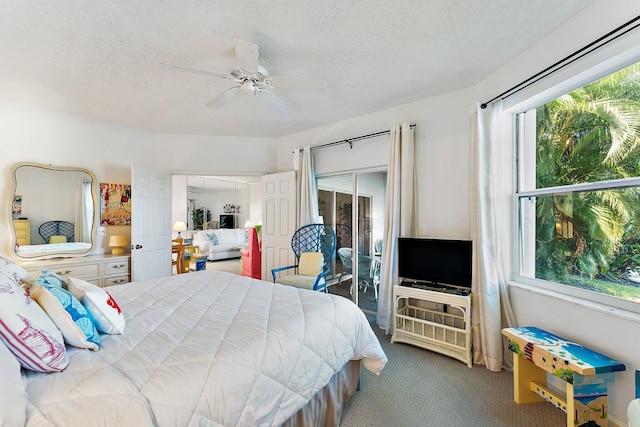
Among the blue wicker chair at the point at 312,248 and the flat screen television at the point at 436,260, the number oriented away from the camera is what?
0

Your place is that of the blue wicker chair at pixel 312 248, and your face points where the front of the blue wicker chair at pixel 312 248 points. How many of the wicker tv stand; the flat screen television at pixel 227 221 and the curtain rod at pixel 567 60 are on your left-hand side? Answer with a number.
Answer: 2

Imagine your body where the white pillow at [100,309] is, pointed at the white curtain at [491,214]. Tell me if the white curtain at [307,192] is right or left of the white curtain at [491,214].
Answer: left

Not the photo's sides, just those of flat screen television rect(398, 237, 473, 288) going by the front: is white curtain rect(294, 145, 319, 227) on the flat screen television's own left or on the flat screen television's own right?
on the flat screen television's own right

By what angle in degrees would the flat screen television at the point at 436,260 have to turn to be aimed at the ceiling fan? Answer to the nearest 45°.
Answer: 0° — it already faces it

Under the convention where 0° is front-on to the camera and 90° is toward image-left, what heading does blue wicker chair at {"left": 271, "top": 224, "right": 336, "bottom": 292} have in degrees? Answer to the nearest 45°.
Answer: approximately 45°

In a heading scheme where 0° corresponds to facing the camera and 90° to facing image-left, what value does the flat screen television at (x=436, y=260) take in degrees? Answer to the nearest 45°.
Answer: approximately 45°

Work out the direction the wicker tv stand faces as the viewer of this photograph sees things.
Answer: facing the viewer and to the left of the viewer

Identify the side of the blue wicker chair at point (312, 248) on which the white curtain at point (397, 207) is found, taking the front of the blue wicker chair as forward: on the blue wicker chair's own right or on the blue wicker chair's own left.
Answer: on the blue wicker chair's own left

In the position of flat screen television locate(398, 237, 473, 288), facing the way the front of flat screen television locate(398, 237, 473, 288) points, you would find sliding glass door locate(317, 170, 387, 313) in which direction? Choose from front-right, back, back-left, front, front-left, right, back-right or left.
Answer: right

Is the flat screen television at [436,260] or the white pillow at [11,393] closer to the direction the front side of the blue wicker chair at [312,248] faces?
the white pillow

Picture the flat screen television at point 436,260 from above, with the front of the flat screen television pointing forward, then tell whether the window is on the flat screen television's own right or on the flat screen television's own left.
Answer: on the flat screen television's own left
